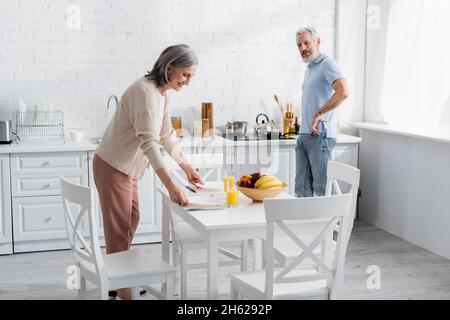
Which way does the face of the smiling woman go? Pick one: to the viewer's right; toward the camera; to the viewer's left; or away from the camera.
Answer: to the viewer's right

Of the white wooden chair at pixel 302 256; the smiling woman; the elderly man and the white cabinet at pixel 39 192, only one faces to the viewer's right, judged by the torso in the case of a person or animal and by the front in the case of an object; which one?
the smiling woman

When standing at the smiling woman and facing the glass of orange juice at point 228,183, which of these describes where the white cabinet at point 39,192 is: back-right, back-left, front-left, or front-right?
back-left

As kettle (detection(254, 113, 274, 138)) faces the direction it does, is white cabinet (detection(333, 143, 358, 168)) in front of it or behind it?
in front

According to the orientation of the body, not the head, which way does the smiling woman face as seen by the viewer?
to the viewer's right

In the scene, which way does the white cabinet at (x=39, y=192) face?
toward the camera

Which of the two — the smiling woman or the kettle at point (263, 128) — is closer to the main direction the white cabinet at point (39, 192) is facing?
the smiling woman

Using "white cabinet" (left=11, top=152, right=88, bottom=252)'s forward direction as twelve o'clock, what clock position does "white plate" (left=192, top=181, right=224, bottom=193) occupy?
The white plate is roughly at 11 o'clock from the white cabinet.

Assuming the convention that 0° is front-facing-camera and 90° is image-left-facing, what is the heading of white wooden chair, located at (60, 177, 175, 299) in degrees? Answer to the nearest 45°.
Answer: approximately 225°

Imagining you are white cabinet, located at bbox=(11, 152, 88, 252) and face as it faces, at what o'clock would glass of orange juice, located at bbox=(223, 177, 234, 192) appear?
The glass of orange juice is roughly at 11 o'clock from the white cabinet.

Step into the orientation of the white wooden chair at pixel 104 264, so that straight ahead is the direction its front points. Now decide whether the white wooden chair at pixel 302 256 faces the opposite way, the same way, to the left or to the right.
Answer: to the left

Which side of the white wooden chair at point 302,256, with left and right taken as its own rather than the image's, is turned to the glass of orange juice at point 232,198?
front

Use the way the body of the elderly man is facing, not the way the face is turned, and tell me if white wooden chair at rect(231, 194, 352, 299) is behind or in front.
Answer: in front

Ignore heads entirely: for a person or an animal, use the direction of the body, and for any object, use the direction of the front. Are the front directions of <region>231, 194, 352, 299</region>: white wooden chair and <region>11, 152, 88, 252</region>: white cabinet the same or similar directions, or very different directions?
very different directions

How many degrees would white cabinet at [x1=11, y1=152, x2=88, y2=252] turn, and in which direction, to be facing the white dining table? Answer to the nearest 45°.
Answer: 0° — it already faces it
